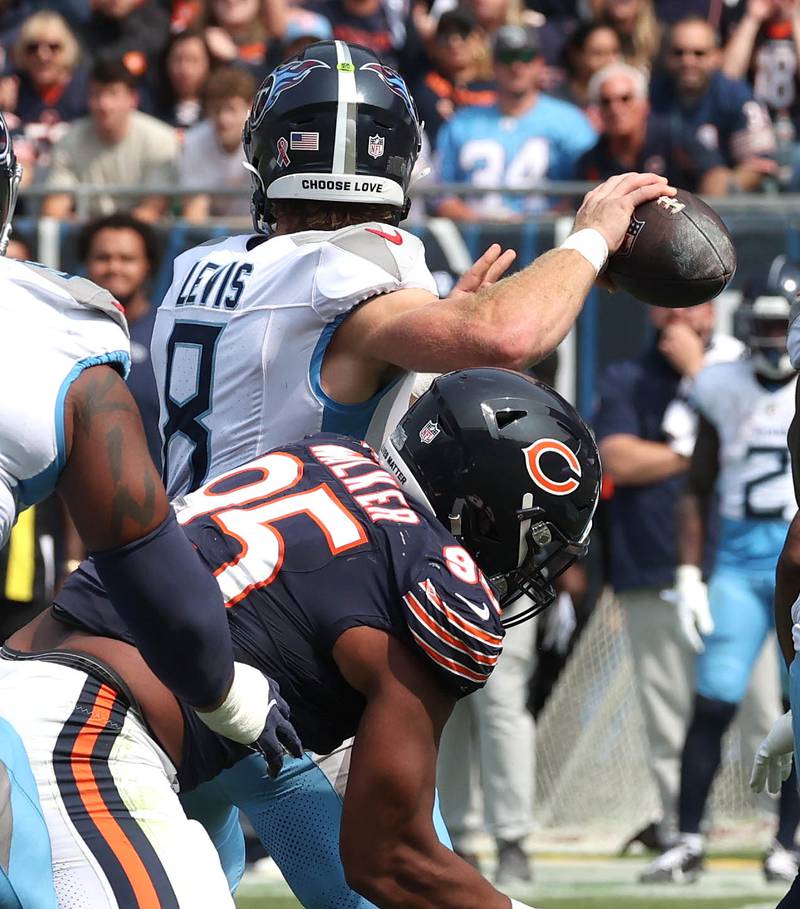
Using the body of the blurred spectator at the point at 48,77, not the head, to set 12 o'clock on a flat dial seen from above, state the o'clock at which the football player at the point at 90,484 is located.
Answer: The football player is roughly at 12 o'clock from the blurred spectator.

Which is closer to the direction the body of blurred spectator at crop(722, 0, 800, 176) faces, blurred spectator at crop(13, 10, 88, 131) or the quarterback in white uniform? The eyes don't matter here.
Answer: the quarterback in white uniform

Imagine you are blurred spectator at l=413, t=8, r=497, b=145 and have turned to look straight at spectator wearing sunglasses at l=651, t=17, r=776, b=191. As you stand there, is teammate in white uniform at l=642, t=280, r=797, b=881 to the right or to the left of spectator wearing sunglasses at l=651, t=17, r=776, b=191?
right

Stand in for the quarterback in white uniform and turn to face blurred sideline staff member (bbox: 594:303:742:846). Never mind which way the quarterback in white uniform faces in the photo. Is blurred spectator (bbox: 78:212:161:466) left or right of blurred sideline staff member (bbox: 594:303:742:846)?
left

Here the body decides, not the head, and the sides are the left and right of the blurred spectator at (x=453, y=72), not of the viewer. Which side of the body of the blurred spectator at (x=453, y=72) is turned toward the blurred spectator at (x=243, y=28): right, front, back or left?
right

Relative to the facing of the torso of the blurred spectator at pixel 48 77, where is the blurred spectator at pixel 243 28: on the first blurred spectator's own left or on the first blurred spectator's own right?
on the first blurred spectator's own left

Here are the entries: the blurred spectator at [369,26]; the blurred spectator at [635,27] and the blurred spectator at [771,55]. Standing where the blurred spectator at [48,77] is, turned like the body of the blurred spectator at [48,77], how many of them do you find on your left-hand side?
3

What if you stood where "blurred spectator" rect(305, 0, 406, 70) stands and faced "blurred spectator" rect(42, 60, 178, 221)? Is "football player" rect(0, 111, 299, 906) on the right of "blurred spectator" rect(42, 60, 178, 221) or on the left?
left
